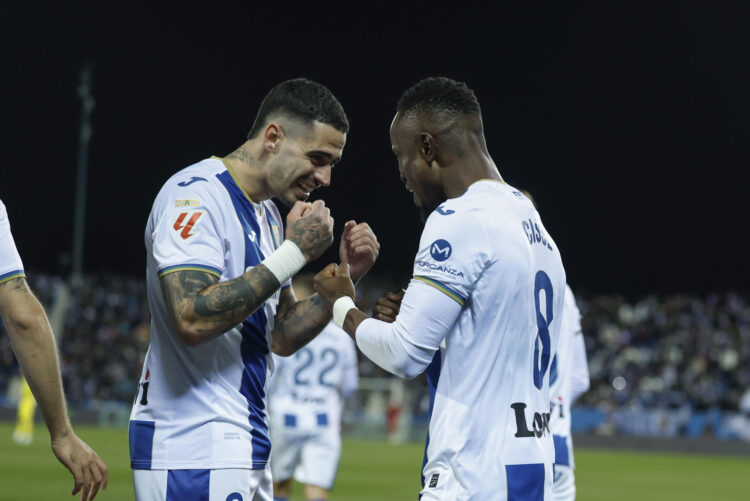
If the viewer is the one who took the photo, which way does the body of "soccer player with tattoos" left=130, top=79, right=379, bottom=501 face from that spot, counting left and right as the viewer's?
facing the viewer and to the right of the viewer
